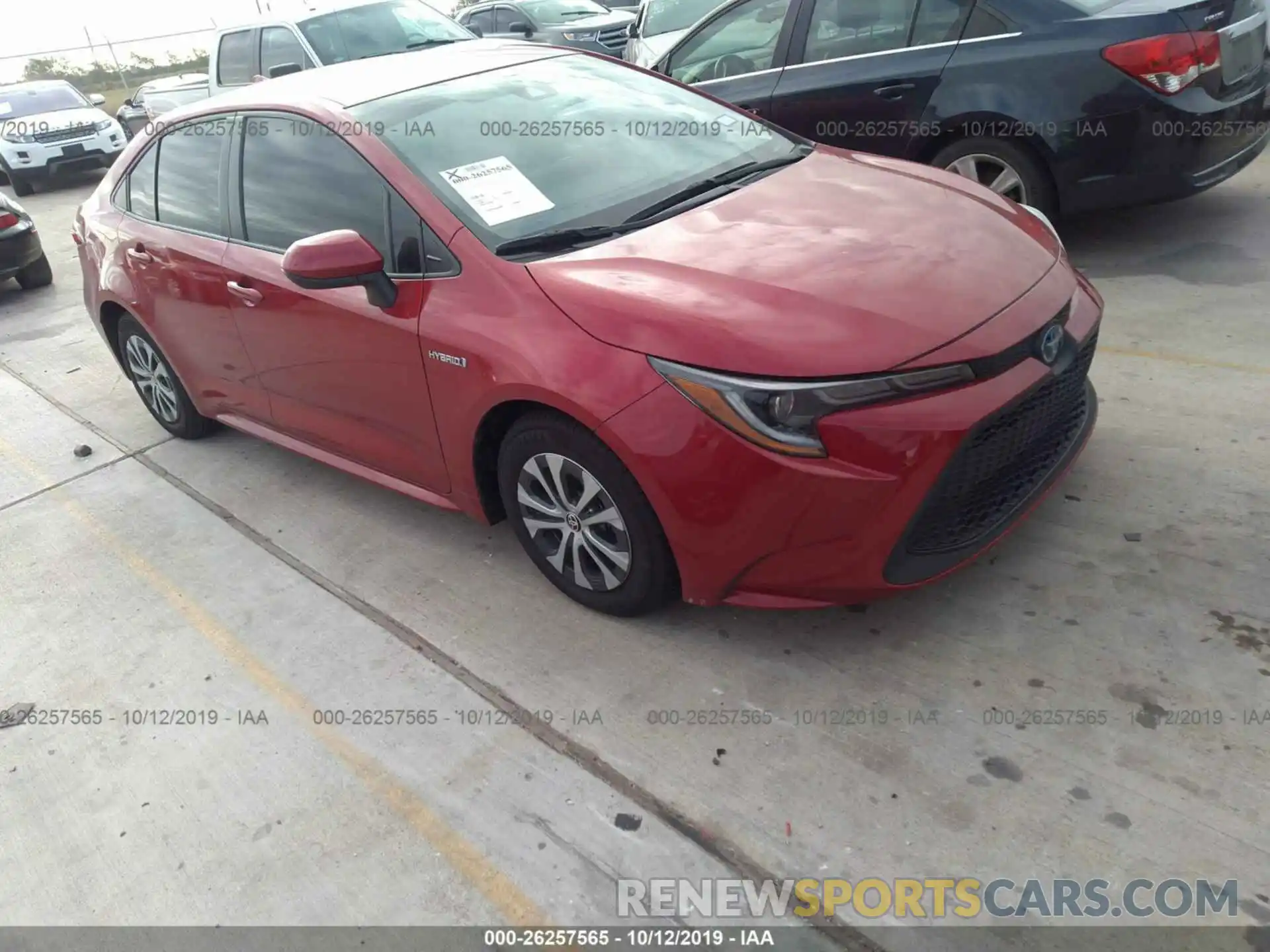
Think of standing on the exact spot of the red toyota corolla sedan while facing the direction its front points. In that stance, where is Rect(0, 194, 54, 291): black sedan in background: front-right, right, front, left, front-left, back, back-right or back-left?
back

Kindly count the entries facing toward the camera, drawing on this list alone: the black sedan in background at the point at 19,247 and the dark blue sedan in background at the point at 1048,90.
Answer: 0

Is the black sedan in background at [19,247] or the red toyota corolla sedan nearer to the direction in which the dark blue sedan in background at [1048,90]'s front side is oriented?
the black sedan in background

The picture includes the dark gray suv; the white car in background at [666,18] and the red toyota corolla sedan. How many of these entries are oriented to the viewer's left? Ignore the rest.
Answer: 0

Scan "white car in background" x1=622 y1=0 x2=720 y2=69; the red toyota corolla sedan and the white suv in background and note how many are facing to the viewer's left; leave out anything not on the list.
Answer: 0

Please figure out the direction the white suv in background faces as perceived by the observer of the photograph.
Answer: facing the viewer and to the right of the viewer

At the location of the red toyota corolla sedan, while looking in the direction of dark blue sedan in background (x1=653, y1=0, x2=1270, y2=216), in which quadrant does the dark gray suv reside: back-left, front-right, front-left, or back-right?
front-left

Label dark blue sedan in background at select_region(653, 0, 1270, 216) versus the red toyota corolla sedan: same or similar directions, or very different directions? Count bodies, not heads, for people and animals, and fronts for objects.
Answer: very different directions

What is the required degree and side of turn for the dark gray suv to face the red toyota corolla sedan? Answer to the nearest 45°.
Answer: approximately 45° to its right

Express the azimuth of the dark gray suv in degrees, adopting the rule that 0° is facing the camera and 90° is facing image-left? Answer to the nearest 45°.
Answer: approximately 315°

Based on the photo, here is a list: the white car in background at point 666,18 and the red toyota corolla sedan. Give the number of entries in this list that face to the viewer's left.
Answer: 0

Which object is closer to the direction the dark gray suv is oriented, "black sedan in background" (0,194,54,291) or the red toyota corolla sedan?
the red toyota corolla sedan
